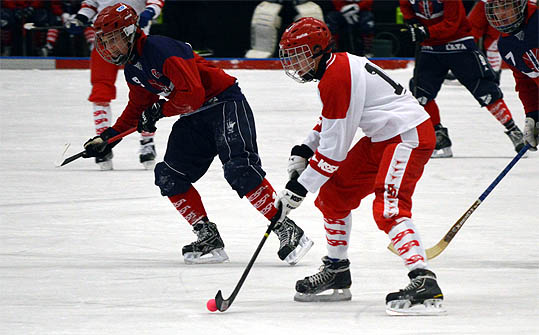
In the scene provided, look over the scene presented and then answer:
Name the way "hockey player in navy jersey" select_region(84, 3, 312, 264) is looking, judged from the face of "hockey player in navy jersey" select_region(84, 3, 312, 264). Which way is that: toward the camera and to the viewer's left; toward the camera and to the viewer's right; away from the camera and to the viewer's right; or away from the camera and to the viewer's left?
toward the camera and to the viewer's left

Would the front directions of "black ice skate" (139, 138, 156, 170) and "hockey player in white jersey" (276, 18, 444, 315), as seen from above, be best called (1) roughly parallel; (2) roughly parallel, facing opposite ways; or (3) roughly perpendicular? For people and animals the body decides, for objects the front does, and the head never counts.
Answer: roughly perpendicular

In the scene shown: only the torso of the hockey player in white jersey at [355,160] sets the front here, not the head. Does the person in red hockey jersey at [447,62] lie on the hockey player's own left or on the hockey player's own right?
on the hockey player's own right

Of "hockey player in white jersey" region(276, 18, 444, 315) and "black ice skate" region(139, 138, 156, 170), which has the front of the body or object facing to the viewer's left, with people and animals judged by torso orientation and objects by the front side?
the hockey player in white jersey

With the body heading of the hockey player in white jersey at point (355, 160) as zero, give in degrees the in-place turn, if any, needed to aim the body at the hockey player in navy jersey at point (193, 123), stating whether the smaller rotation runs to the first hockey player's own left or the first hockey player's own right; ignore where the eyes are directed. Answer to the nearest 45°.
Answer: approximately 45° to the first hockey player's own right

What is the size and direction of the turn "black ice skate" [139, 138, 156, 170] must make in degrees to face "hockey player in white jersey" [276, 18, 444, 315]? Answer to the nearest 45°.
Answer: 0° — it already faces them

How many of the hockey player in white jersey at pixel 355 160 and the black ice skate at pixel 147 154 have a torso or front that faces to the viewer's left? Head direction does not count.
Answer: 1

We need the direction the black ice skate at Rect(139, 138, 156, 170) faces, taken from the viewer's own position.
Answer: facing the viewer

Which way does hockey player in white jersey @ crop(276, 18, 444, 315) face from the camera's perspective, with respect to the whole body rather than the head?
to the viewer's left

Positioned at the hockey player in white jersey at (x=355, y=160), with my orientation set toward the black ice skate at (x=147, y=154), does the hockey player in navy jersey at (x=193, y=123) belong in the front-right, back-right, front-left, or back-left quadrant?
front-left

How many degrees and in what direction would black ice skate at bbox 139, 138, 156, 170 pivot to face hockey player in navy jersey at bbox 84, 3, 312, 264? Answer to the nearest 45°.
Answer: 0° — it already faces them

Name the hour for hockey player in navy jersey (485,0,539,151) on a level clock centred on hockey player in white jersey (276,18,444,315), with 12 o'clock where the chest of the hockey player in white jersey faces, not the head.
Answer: The hockey player in navy jersey is roughly at 4 o'clock from the hockey player in white jersey.
